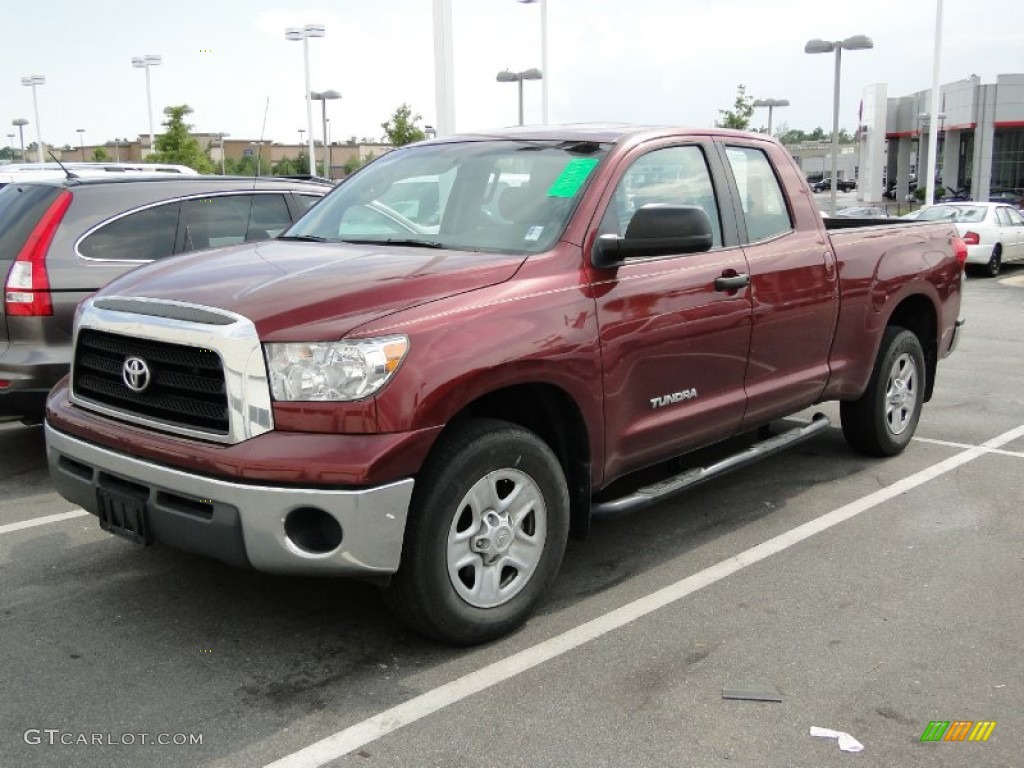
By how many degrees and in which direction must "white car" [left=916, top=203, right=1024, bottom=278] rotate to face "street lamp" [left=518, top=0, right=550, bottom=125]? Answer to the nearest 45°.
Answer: approximately 135° to its left

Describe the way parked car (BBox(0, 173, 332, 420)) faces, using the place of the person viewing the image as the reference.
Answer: facing away from the viewer and to the right of the viewer

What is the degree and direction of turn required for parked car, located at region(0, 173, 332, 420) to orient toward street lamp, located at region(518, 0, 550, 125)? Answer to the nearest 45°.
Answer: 0° — it already faces it

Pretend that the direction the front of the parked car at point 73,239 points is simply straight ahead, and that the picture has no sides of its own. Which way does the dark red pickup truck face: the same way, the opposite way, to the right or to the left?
the opposite way

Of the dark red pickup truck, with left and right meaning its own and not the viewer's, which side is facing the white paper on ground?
left

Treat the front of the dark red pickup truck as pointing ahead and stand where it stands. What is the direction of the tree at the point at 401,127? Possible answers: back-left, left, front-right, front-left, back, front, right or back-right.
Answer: back-right

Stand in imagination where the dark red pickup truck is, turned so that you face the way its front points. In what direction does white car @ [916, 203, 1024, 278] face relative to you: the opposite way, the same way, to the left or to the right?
the opposite way

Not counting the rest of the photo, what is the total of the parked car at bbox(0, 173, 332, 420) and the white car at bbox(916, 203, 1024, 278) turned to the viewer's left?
0

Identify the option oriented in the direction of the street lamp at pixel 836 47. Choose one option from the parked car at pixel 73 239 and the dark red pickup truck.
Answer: the parked car
